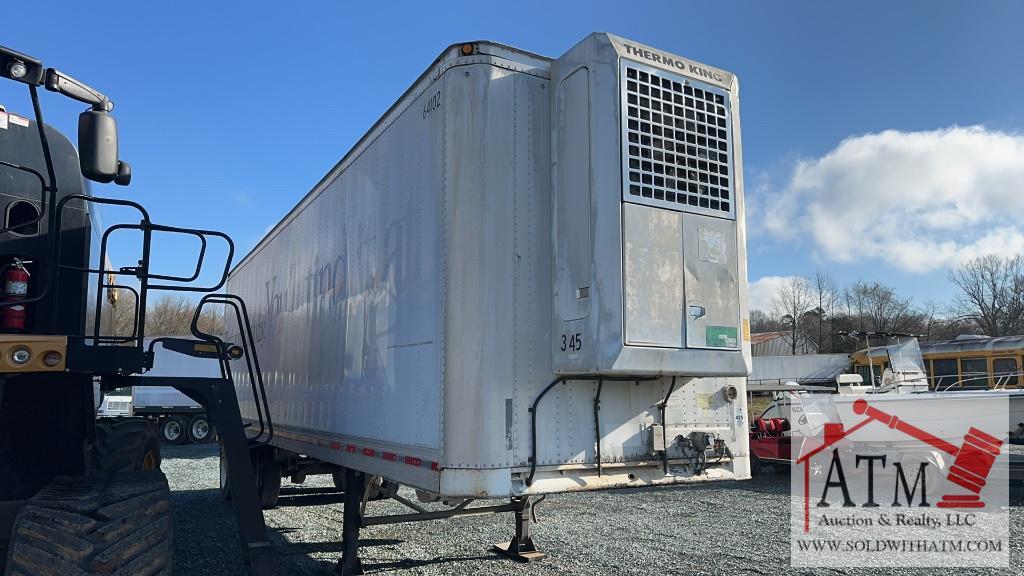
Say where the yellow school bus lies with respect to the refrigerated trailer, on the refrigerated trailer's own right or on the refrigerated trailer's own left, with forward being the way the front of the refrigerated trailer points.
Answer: on the refrigerated trailer's own left

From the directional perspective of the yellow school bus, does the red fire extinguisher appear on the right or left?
on its left

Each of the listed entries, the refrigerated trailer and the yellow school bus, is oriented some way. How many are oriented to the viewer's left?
1

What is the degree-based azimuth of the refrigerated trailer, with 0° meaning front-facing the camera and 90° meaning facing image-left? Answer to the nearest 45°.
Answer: approximately 315°

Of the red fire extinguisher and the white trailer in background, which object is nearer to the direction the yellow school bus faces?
the white trailer in background

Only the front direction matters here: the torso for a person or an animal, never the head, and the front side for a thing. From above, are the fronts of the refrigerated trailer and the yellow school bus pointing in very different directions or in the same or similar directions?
very different directions

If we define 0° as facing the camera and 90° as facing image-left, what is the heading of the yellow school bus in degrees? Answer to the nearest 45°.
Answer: approximately 90°

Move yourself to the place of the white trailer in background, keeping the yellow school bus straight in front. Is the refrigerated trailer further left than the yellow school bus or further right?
right
